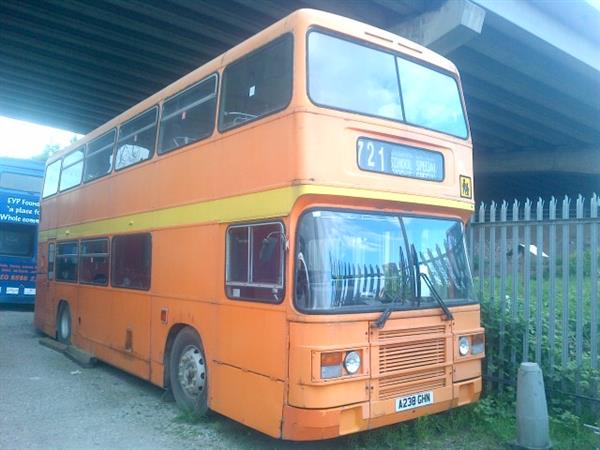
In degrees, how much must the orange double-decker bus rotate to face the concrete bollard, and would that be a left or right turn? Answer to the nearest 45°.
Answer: approximately 45° to its left

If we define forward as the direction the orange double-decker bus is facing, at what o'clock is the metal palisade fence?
The metal palisade fence is roughly at 10 o'clock from the orange double-decker bus.

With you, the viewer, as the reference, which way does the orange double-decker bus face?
facing the viewer and to the right of the viewer
